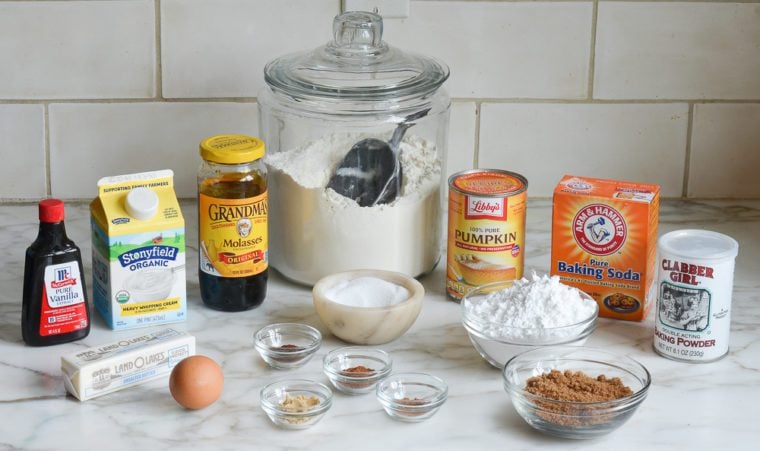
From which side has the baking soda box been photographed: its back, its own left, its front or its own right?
front

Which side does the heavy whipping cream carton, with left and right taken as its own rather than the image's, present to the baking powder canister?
left

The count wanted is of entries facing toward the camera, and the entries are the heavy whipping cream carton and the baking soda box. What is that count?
2

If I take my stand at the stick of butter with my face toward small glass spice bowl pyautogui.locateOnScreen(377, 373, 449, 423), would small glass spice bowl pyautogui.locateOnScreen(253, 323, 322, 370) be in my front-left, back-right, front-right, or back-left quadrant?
front-left

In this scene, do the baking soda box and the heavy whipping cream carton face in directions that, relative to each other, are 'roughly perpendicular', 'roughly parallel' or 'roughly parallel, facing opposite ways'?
roughly parallel

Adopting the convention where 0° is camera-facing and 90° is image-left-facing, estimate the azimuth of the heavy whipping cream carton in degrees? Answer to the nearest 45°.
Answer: approximately 0°

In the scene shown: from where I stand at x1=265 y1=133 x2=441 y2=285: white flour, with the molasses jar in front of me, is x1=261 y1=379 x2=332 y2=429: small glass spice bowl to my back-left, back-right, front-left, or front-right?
front-left

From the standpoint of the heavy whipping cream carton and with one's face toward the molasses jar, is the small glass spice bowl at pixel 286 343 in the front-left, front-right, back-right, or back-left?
front-right
